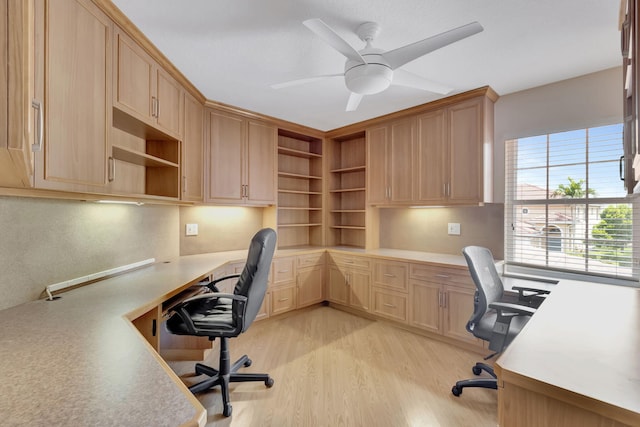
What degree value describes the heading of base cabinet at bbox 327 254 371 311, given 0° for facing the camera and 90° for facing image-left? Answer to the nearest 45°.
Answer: approximately 45°

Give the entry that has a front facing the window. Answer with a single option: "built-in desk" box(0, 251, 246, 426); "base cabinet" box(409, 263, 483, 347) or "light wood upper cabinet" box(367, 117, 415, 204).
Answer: the built-in desk

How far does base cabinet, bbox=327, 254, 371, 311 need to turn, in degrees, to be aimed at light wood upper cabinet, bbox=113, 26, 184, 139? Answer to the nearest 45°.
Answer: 0° — it already faces it

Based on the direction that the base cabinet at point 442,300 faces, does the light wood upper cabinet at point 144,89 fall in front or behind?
in front

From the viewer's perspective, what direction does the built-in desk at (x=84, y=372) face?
to the viewer's right

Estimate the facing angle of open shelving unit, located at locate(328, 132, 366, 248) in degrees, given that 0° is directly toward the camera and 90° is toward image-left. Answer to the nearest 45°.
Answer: approximately 45°
